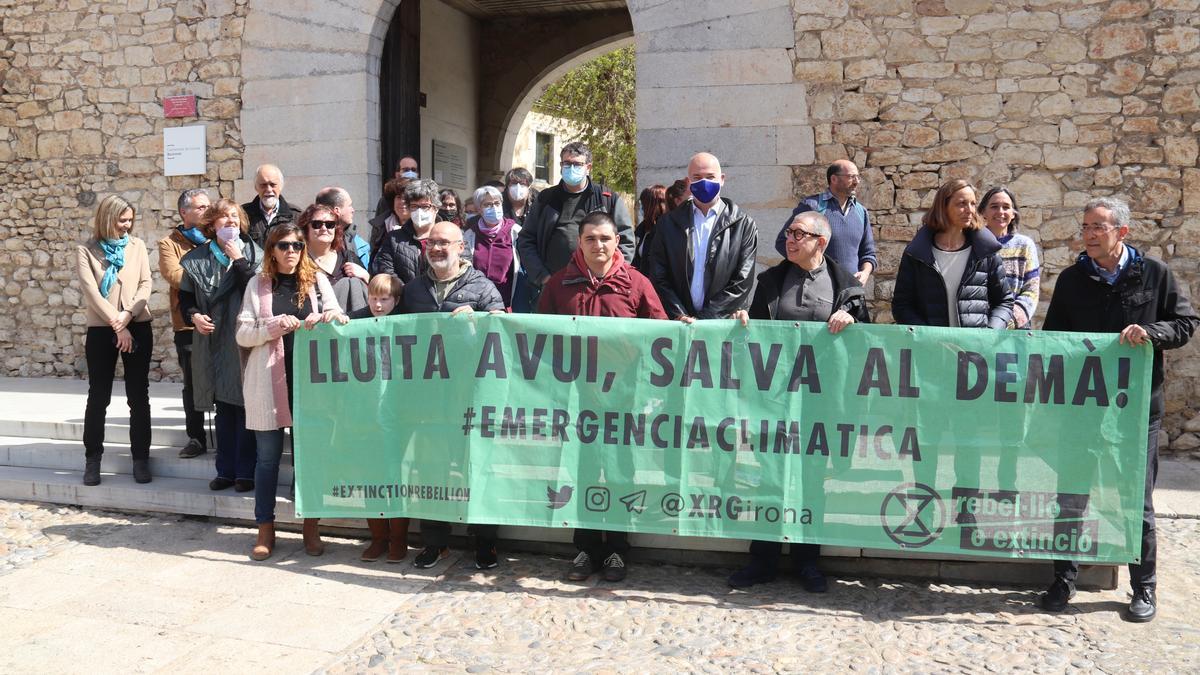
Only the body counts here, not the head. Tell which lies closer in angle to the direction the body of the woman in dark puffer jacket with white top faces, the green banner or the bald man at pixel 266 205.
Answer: the green banner

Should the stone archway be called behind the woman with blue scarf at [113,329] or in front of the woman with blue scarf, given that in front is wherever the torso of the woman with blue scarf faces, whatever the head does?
behind

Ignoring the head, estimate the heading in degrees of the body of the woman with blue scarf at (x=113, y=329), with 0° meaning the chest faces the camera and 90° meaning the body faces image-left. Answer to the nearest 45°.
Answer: approximately 0°
